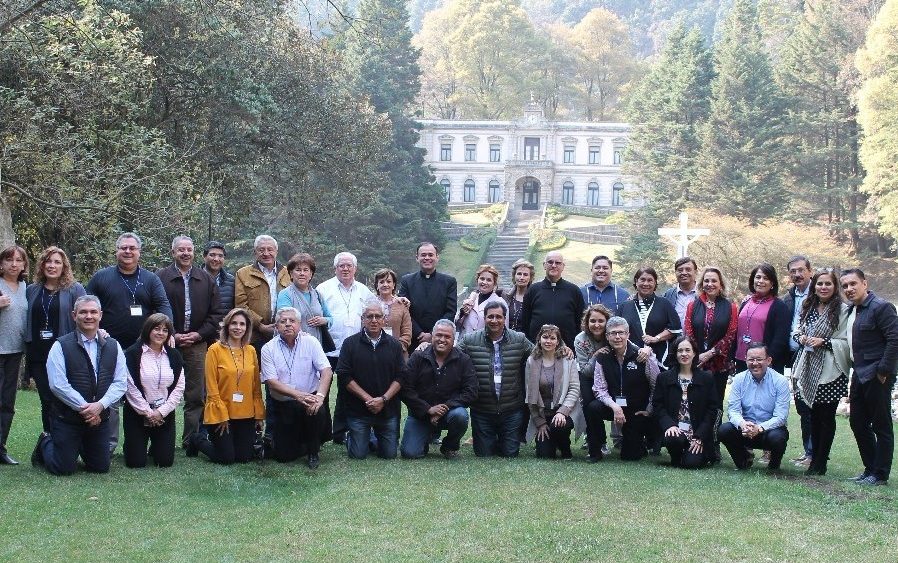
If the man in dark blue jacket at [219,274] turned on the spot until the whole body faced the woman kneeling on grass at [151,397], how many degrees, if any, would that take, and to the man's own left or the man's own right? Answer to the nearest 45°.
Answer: approximately 45° to the man's own right

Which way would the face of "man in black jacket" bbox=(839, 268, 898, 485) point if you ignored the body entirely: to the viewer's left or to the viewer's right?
to the viewer's left

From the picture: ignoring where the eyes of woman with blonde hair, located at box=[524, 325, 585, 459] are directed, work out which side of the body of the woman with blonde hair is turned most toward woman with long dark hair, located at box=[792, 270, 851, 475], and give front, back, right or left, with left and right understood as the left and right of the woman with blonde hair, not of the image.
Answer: left

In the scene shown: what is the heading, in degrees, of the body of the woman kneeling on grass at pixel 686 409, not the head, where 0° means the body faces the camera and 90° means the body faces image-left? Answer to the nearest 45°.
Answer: approximately 0°

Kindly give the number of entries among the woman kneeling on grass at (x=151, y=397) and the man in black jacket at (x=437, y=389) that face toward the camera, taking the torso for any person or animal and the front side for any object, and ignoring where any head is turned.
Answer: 2

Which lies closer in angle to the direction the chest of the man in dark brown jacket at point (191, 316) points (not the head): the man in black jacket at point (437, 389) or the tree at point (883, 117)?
the man in black jacket

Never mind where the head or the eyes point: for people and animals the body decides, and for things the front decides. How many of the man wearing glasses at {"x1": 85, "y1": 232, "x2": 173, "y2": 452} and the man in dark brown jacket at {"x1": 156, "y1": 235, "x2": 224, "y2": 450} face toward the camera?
2

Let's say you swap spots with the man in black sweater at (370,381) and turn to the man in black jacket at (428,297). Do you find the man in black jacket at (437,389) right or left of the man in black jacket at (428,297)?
right

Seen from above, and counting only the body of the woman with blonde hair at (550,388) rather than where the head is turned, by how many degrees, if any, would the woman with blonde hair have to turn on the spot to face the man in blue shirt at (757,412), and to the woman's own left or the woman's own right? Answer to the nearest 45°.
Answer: approximately 90° to the woman's own left

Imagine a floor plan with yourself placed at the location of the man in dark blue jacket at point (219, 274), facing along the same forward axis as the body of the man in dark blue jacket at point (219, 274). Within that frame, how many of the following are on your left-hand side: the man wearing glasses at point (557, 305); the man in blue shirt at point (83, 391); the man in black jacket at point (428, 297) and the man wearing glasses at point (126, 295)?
2

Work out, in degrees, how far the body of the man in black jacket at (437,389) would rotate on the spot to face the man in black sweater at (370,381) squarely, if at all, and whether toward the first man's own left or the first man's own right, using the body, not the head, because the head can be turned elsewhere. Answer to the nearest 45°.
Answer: approximately 90° to the first man's own right

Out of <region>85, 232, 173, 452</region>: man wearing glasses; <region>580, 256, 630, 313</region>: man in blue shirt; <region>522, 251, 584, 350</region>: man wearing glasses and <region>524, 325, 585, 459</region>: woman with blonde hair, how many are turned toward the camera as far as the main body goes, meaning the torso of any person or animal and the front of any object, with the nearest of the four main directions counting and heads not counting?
4

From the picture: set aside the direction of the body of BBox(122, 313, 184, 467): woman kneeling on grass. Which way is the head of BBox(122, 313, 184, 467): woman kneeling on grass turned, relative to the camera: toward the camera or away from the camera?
toward the camera

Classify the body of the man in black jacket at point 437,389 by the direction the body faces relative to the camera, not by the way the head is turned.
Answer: toward the camera

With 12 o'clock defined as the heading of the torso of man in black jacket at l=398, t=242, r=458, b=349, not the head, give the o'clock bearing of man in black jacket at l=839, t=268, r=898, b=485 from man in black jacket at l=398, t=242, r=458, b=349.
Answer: man in black jacket at l=839, t=268, r=898, b=485 is roughly at 10 o'clock from man in black jacket at l=398, t=242, r=458, b=349.

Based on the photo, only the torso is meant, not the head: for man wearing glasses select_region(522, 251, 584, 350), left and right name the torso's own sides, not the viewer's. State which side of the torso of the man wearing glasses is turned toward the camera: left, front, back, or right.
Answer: front

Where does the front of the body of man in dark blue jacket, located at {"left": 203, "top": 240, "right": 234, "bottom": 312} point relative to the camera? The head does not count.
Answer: toward the camera
